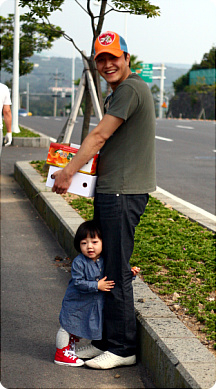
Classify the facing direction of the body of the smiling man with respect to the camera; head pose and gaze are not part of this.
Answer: to the viewer's left

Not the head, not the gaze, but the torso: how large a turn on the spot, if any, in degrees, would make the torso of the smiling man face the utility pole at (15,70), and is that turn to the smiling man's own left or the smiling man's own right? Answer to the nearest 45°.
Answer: approximately 90° to the smiling man's own right
